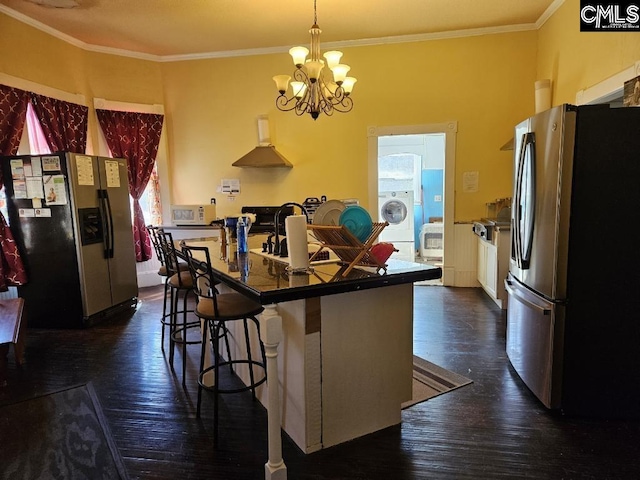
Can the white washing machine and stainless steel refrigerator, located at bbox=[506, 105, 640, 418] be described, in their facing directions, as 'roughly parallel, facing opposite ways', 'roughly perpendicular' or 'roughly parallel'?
roughly perpendicular

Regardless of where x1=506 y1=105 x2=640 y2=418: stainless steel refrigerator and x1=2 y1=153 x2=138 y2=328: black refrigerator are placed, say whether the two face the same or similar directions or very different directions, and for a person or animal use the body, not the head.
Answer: very different directions

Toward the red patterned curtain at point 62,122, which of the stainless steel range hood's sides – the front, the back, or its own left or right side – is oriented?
right

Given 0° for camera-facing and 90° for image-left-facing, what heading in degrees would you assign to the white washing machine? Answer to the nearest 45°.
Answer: approximately 0°

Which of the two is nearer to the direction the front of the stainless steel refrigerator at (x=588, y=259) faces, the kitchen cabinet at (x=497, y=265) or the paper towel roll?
the paper towel roll

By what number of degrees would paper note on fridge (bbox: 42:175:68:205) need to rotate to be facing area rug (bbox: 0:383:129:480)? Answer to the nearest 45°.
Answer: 0° — it already faces it

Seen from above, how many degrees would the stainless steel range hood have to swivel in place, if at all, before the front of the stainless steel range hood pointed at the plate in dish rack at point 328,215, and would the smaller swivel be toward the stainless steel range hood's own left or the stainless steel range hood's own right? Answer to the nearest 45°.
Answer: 0° — it already faces it

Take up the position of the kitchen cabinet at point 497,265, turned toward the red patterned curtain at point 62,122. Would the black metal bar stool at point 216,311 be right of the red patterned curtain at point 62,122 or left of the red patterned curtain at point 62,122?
left

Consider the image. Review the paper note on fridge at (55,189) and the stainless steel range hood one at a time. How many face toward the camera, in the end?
2

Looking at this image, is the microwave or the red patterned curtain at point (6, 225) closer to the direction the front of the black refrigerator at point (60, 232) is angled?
the microwave
